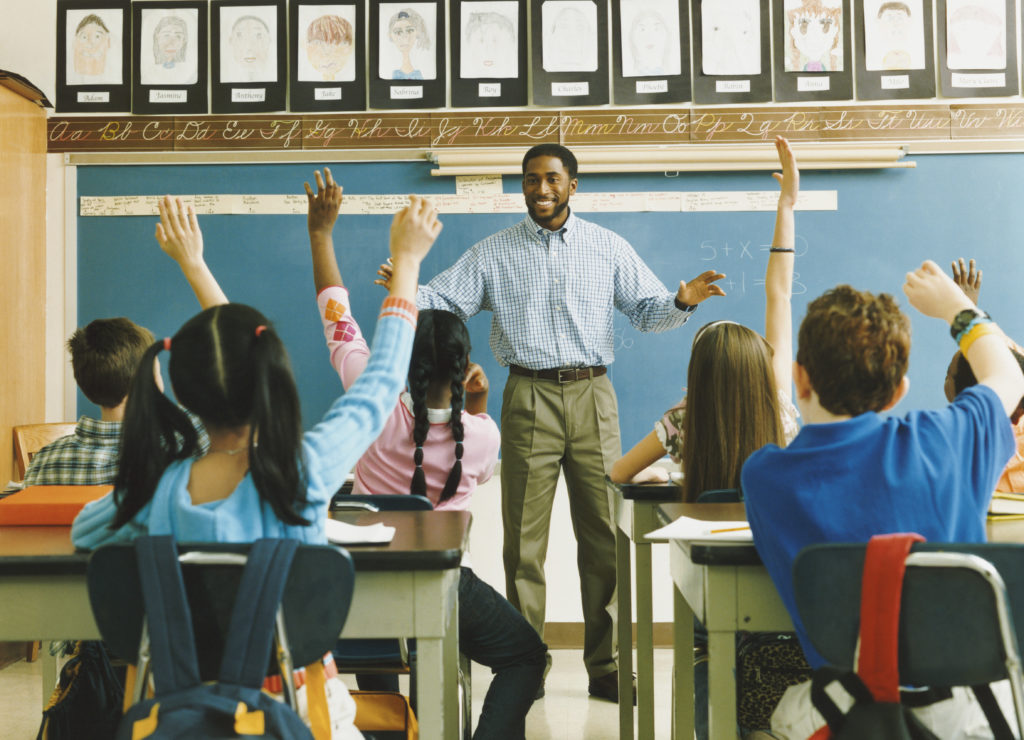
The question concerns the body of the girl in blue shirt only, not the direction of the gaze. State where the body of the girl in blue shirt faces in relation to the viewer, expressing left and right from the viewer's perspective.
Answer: facing away from the viewer

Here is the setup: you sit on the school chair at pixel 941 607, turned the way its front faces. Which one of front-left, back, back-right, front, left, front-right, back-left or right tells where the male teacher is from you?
front-left

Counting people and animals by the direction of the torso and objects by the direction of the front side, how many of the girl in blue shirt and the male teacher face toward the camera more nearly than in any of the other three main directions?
1

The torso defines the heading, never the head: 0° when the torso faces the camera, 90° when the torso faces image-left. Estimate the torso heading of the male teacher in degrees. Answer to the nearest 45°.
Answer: approximately 0°

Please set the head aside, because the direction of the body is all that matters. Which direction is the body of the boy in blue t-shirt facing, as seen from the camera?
away from the camera

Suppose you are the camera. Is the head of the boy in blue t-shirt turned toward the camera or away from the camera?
away from the camera

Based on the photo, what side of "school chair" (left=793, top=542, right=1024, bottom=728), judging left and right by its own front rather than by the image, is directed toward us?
back

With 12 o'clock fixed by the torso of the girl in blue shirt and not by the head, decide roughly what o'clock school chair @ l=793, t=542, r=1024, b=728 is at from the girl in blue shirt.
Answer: The school chair is roughly at 4 o'clock from the girl in blue shirt.

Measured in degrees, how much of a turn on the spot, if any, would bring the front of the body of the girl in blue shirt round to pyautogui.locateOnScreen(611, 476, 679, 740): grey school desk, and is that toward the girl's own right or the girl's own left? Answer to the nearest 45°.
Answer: approximately 45° to the girl's own right

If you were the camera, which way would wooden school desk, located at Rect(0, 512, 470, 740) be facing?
facing the viewer

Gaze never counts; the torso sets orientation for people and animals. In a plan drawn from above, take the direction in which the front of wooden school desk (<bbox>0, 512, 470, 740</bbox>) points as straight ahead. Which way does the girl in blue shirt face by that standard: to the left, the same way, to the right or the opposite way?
the opposite way

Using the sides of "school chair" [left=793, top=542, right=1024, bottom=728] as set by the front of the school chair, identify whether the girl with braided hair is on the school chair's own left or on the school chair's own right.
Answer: on the school chair's own left

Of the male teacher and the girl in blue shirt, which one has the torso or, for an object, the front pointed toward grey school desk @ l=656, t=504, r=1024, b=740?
the male teacher

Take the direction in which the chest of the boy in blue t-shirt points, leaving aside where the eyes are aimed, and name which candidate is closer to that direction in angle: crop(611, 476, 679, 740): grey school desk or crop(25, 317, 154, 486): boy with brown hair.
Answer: the grey school desk

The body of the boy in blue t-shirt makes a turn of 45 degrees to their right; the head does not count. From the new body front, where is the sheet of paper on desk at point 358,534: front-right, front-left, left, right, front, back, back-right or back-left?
back-left

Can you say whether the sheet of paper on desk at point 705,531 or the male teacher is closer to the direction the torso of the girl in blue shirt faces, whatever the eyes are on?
the male teacher
